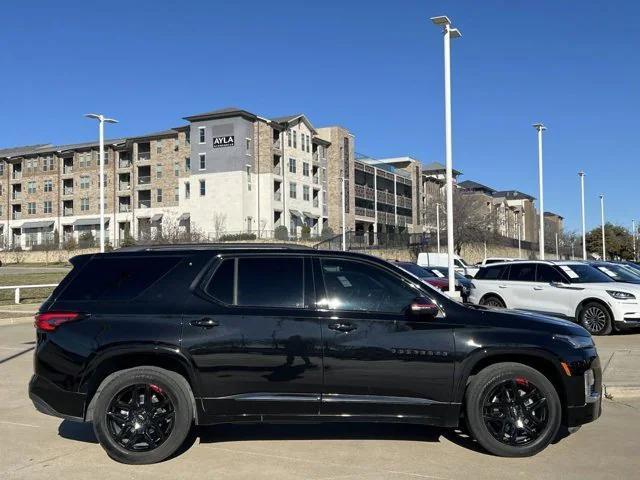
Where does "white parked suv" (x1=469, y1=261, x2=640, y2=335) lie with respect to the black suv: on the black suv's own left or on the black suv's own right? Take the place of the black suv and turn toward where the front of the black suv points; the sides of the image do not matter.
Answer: on the black suv's own left

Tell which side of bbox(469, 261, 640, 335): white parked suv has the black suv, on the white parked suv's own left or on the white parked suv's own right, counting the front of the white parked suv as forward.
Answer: on the white parked suv's own right

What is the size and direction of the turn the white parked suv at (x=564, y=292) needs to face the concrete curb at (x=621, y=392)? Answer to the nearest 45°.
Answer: approximately 45° to its right

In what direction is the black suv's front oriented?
to the viewer's right

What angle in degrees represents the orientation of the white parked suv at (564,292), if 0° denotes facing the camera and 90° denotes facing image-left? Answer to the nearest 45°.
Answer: approximately 315°
